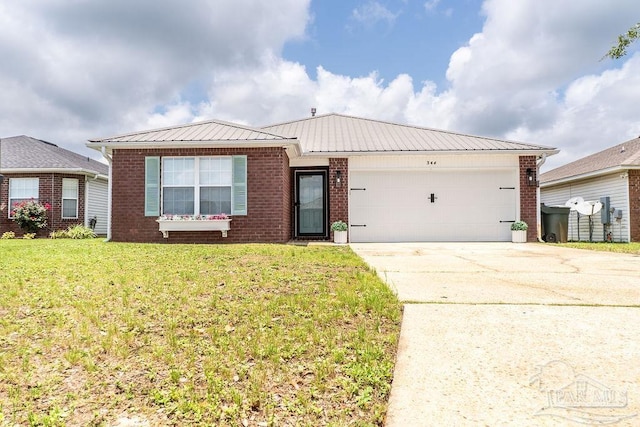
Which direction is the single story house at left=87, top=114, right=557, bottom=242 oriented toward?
toward the camera

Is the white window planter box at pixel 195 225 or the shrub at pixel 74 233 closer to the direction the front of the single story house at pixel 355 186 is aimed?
the white window planter box

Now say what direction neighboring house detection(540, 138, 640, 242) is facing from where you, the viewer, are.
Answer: facing the viewer and to the right of the viewer

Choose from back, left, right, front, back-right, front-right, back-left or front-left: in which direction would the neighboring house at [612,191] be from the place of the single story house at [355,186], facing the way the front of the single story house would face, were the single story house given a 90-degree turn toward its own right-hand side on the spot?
back

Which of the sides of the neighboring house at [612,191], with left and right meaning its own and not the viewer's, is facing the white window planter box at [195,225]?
right

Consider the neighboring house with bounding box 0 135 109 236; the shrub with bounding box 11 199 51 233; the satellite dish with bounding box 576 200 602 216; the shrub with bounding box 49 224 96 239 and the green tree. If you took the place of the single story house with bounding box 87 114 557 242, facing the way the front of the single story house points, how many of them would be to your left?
2

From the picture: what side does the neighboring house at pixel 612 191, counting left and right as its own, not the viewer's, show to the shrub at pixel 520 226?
right

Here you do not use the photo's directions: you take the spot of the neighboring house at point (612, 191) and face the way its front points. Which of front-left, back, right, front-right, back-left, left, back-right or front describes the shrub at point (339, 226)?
right

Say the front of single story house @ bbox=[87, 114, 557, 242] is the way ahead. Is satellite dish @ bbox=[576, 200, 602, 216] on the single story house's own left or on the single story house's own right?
on the single story house's own left

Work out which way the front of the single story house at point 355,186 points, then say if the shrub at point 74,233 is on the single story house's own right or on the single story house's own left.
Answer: on the single story house's own right

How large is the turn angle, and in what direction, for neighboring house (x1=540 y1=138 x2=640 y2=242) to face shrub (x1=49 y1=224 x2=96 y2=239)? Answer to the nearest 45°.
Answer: approximately 90° to its right

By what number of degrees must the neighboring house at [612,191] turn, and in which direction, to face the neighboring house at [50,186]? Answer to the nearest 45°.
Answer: approximately 90° to its right
